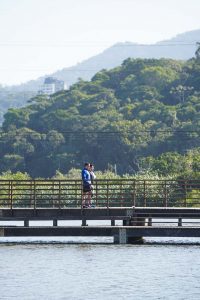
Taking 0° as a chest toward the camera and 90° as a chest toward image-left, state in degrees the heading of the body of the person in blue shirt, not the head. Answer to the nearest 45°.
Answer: approximately 270°
